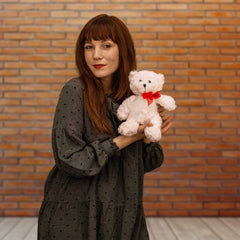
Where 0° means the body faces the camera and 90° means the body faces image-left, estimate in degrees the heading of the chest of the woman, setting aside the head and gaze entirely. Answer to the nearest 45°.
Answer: approximately 315°

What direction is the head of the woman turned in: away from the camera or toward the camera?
toward the camera
